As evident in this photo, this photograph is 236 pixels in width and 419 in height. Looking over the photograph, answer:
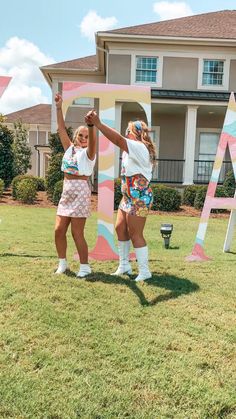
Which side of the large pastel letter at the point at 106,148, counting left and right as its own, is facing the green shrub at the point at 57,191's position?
back

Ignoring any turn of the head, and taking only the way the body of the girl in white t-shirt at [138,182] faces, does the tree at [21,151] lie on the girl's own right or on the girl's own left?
on the girl's own right

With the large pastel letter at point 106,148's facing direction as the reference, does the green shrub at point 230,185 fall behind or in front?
behind

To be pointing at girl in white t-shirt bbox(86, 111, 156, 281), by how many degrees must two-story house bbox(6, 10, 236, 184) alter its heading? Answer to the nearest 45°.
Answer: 0° — it already faces them

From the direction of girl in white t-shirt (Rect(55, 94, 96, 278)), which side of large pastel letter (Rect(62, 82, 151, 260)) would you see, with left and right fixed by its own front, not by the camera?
front

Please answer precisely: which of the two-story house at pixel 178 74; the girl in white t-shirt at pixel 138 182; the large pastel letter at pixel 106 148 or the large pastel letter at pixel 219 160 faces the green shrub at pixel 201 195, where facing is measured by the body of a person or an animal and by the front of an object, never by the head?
the two-story house

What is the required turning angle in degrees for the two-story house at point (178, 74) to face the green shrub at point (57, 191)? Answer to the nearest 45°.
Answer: approximately 45° to its right

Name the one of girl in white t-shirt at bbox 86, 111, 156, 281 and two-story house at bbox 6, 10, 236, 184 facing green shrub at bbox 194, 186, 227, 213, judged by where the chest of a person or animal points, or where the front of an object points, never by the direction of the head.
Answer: the two-story house
